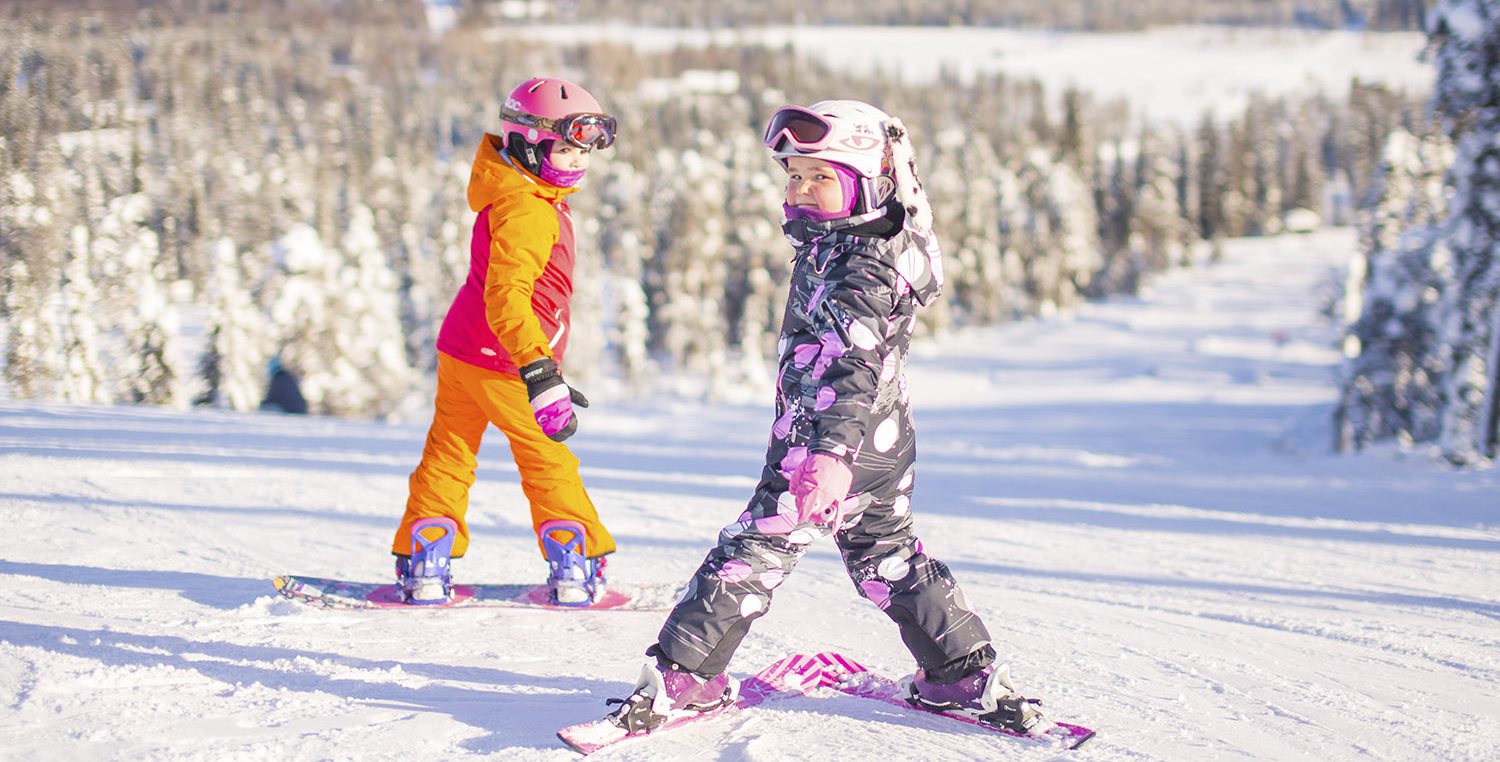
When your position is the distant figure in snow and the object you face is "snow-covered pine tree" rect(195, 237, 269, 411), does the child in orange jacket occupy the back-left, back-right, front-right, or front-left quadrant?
back-left

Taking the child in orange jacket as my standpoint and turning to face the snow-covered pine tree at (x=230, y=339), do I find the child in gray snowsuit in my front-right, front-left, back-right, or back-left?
back-right
